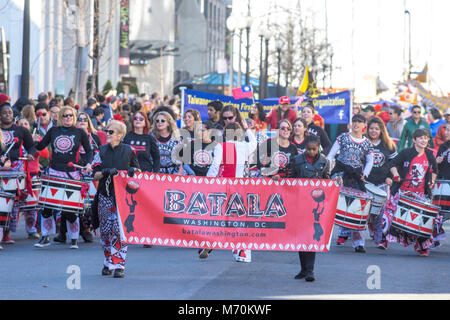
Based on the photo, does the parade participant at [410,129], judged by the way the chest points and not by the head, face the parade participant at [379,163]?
yes

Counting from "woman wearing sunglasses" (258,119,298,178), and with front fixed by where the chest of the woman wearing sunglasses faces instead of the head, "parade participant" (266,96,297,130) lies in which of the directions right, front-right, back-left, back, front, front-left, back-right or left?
back

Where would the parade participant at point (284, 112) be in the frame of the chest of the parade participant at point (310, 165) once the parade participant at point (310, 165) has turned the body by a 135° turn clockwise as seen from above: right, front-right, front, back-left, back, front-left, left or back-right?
front-right

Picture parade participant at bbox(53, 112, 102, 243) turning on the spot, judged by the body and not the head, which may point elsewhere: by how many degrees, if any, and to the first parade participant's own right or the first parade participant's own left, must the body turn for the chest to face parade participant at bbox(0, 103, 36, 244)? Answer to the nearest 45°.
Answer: approximately 90° to the first parade participant's own right

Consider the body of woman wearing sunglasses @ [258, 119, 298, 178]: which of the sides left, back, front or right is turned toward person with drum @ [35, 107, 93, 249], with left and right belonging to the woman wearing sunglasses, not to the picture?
right

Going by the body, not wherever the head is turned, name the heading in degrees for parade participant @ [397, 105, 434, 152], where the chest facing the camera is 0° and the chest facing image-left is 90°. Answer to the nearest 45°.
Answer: approximately 0°

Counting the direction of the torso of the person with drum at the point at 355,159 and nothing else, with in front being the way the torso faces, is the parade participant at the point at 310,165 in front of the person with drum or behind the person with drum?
in front

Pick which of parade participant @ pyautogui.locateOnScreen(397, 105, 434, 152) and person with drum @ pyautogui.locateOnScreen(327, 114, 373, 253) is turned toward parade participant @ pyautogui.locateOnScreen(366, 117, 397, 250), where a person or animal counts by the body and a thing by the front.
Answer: parade participant @ pyautogui.locateOnScreen(397, 105, 434, 152)
